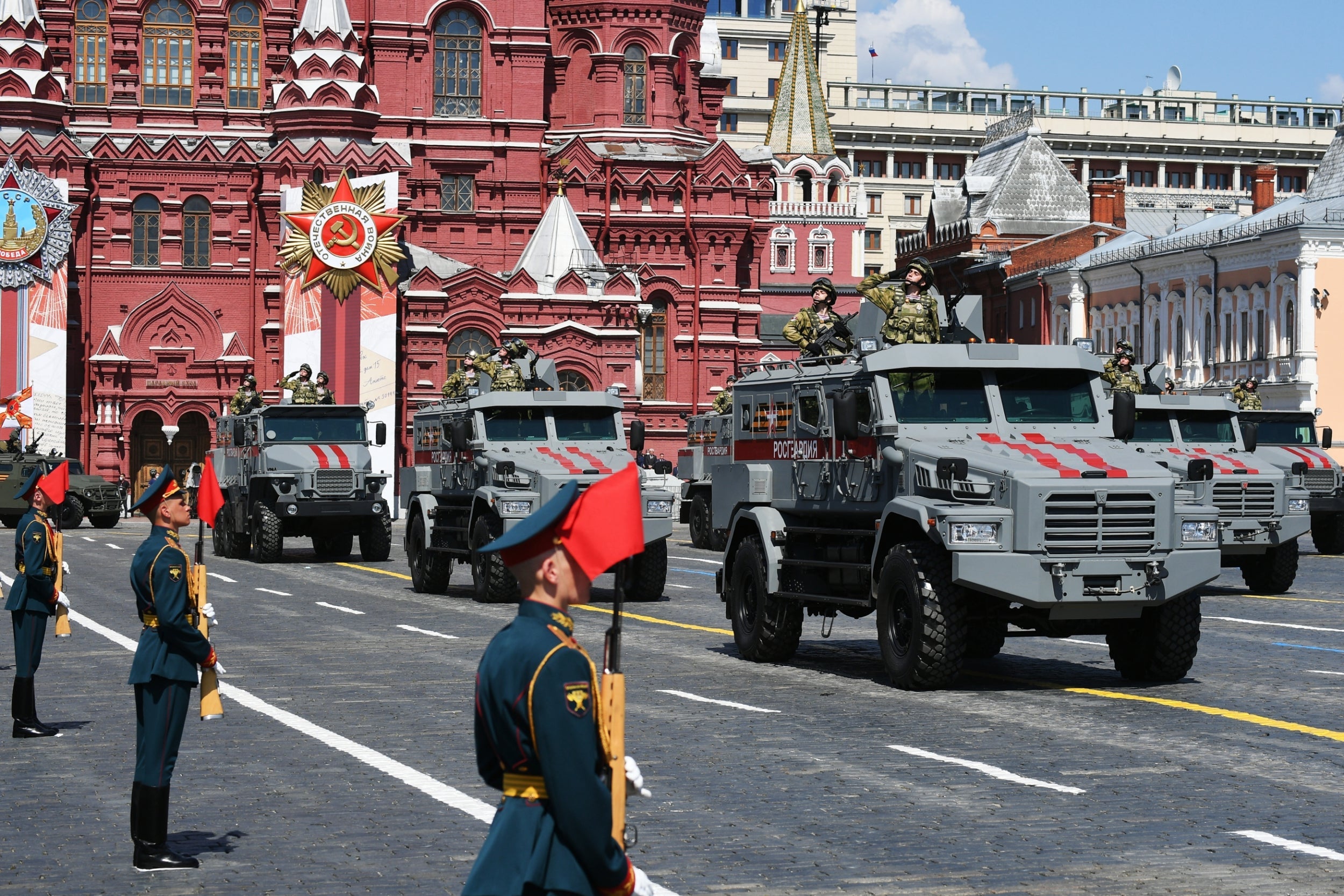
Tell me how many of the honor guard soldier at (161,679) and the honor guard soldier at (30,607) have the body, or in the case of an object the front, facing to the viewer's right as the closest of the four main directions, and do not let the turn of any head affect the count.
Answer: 2

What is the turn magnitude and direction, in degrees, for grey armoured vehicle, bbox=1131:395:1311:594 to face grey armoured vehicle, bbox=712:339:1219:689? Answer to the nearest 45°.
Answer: approximately 45° to its right

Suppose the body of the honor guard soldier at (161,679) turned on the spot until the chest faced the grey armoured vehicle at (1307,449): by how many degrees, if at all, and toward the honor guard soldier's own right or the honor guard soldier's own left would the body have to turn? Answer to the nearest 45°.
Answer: approximately 45° to the honor guard soldier's own left

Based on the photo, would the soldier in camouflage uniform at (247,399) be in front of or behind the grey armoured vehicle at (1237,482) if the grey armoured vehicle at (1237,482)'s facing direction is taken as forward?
behind

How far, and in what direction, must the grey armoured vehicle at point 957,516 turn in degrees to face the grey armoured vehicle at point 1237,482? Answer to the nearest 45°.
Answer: approximately 135° to its left

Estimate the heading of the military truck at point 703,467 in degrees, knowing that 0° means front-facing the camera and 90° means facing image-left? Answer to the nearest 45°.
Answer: approximately 315°

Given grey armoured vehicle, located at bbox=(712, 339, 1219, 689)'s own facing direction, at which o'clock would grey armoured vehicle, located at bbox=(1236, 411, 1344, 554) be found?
grey armoured vehicle, located at bbox=(1236, 411, 1344, 554) is roughly at 8 o'clock from grey armoured vehicle, located at bbox=(712, 339, 1219, 689).

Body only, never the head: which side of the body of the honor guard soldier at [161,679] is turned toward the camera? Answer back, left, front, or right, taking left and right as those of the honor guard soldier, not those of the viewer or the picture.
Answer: right

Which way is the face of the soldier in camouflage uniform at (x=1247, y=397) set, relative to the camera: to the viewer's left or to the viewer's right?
to the viewer's left

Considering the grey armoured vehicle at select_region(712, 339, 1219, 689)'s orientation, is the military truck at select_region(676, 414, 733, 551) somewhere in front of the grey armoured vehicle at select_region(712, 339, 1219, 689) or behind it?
behind

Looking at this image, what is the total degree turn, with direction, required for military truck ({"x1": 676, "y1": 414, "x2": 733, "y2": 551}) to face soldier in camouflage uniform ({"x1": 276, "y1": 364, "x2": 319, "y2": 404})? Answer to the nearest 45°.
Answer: approximately 135° to its right

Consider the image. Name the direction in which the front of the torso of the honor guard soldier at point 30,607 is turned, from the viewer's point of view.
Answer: to the viewer's right
